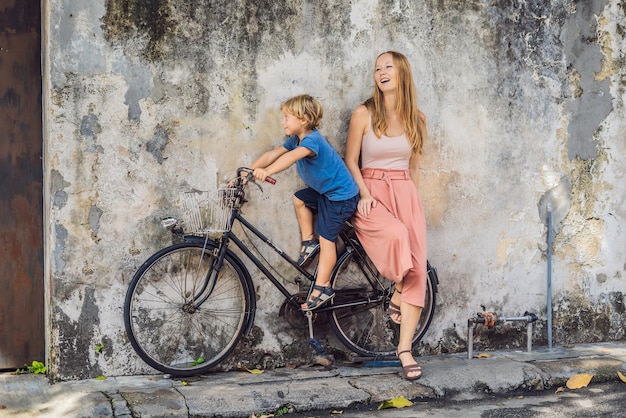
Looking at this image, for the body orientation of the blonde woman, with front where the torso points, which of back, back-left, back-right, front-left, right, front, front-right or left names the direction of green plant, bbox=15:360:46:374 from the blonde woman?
right

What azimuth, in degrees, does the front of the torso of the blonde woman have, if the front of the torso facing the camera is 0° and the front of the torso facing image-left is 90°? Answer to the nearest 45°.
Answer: approximately 0°

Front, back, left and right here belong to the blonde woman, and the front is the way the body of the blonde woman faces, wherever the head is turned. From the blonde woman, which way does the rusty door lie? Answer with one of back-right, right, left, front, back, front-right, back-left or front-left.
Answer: right

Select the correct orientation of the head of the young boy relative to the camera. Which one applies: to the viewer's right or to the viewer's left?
to the viewer's left

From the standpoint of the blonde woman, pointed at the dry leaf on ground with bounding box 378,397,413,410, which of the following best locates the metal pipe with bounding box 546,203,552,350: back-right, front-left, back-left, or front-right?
back-left

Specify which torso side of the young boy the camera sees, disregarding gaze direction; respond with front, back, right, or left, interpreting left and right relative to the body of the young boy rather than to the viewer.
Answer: left

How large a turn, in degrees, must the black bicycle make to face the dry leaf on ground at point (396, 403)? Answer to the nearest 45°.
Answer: approximately 180°

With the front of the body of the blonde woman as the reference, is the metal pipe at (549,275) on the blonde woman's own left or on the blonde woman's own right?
on the blonde woman's own left

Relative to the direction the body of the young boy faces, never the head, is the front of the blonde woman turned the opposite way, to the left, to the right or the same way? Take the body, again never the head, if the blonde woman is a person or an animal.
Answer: to the left

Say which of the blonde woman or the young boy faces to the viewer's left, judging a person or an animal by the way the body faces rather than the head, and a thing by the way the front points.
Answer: the young boy

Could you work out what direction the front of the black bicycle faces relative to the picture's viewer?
facing to the left of the viewer

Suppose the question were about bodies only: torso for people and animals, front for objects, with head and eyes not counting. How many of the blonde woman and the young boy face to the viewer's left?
1
